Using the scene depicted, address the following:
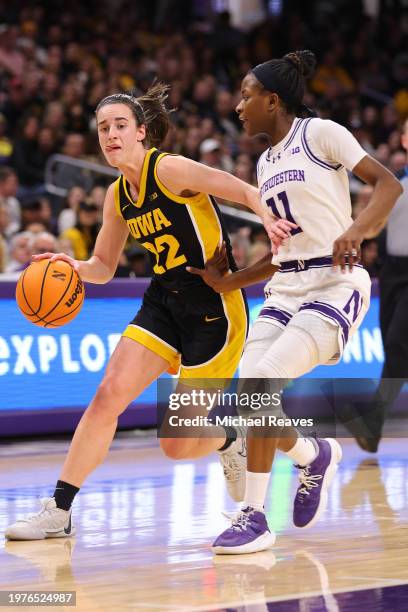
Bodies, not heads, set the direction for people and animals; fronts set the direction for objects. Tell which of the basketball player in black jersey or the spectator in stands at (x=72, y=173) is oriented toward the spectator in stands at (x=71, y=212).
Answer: the spectator in stands at (x=72, y=173)

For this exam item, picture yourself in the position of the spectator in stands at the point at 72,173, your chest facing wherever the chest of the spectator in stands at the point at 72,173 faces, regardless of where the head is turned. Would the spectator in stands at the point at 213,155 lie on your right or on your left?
on your left

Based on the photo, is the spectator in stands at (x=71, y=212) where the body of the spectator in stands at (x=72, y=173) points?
yes

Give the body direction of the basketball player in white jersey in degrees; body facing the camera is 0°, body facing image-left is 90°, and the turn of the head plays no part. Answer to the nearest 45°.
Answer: approximately 45°

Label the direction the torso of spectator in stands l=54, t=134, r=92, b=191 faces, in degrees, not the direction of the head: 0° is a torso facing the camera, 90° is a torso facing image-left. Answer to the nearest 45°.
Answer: approximately 0°

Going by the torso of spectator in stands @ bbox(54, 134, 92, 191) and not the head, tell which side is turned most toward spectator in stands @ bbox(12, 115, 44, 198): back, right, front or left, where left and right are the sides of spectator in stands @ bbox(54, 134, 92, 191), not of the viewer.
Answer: right

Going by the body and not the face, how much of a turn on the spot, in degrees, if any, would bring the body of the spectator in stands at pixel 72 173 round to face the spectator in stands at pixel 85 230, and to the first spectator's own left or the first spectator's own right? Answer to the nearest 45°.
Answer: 0° — they already face them

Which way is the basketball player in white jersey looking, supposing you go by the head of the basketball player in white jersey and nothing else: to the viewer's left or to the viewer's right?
to the viewer's left
